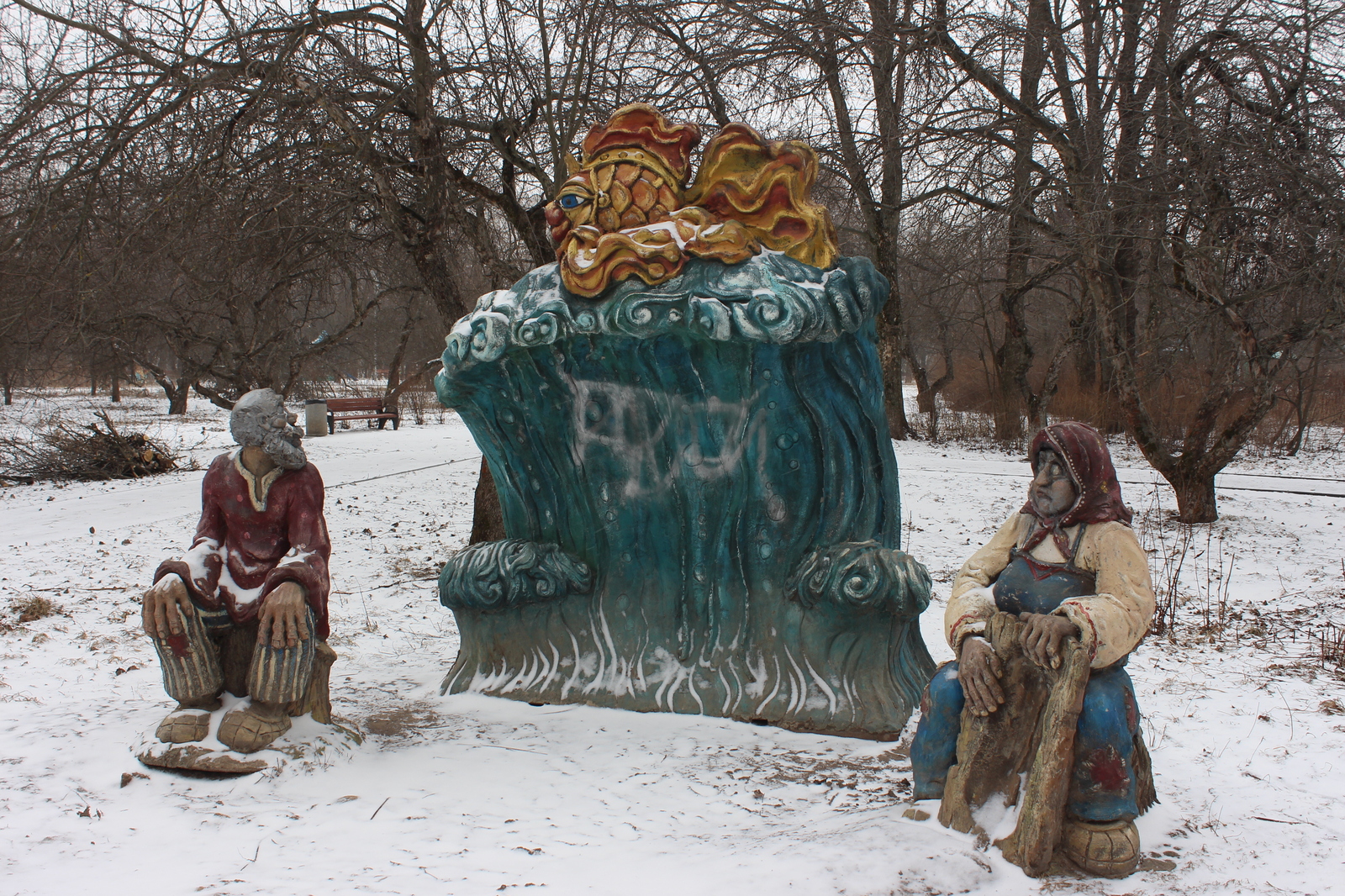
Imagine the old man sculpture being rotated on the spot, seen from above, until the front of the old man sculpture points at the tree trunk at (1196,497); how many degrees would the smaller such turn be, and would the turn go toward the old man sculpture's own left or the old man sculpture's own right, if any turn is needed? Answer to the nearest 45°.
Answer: approximately 135° to the old man sculpture's own left

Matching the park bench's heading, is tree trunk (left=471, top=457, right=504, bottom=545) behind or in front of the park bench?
in front

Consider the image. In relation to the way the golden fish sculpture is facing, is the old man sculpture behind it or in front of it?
in front

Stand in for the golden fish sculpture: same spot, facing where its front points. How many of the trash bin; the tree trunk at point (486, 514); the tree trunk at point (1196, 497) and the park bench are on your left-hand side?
0

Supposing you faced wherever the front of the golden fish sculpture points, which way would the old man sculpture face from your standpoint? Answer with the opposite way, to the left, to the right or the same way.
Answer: to the left

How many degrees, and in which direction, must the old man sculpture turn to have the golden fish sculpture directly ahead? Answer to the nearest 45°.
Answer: approximately 135° to its left

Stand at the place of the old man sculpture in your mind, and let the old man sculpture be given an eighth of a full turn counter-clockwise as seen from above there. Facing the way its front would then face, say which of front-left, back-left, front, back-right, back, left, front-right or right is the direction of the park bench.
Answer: back

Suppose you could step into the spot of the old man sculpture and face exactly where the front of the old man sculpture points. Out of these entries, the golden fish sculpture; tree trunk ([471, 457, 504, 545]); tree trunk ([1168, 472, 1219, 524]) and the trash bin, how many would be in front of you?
0

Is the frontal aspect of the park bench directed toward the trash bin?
no

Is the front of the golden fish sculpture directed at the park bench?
no

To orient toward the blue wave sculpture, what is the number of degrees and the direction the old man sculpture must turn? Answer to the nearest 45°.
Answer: approximately 135° to its left

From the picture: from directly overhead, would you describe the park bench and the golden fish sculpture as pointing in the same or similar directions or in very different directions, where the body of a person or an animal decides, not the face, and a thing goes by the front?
very different directions

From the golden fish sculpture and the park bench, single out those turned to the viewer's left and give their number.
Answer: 1

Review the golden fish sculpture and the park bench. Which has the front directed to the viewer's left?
the golden fish sculpture

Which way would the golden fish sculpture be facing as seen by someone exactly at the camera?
facing to the left of the viewer

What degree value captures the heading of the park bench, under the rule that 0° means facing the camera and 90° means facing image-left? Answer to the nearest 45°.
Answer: approximately 315°

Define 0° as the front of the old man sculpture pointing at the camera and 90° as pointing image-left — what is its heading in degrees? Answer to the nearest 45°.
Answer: approximately 45°
